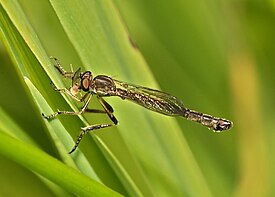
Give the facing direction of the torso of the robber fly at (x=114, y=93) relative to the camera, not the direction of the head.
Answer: to the viewer's left
